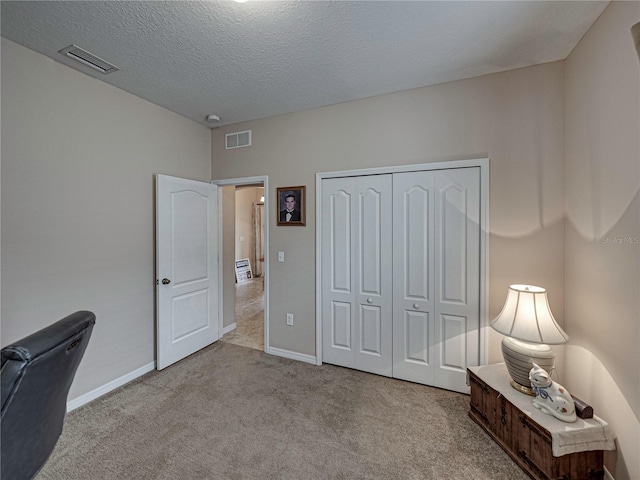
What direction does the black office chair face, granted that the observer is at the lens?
facing away from the viewer and to the left of the viewer

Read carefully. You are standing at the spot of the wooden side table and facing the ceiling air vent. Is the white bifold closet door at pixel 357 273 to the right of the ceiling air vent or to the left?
right

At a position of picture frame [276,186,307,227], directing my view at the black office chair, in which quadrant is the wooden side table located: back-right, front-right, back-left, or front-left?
front-left

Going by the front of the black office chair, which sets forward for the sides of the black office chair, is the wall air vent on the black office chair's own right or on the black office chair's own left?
on the black office chair's own right
